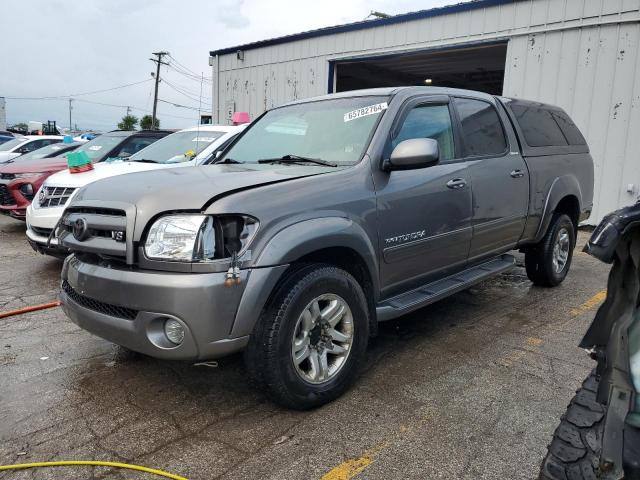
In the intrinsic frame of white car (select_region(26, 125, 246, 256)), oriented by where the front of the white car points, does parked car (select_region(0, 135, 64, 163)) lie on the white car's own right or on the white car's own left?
on the white car's own right

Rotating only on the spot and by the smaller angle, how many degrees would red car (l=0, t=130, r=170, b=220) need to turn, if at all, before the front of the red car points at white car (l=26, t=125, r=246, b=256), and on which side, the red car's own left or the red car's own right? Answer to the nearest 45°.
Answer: approximately 45° to the red car's own left

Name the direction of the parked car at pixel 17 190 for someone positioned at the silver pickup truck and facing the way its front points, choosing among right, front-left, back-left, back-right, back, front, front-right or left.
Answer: right

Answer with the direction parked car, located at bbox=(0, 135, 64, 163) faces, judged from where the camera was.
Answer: facing the viewer and to the left of the viewer

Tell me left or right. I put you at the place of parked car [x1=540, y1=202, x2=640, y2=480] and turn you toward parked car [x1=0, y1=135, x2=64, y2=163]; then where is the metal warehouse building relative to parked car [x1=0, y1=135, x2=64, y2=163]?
right

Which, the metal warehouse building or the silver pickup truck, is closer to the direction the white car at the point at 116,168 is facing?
the silver pickup truck

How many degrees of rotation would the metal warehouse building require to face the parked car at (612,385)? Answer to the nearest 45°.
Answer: approximately 45° to its left

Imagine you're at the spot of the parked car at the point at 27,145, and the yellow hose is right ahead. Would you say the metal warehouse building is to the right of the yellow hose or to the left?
left

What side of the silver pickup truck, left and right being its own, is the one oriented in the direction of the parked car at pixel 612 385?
left

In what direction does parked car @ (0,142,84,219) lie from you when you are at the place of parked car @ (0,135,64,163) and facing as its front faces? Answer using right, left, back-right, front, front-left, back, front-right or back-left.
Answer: front-left

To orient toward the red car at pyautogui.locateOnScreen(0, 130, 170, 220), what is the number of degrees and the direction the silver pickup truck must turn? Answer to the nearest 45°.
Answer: approximately 90° to its right

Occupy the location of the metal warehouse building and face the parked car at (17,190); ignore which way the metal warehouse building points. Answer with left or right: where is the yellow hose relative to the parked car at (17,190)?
left

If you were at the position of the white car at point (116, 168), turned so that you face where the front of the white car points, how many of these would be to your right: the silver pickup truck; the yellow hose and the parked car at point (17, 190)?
1

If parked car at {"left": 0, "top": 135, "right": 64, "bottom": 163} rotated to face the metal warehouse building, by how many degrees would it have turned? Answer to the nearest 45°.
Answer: approximately 90° to its left
